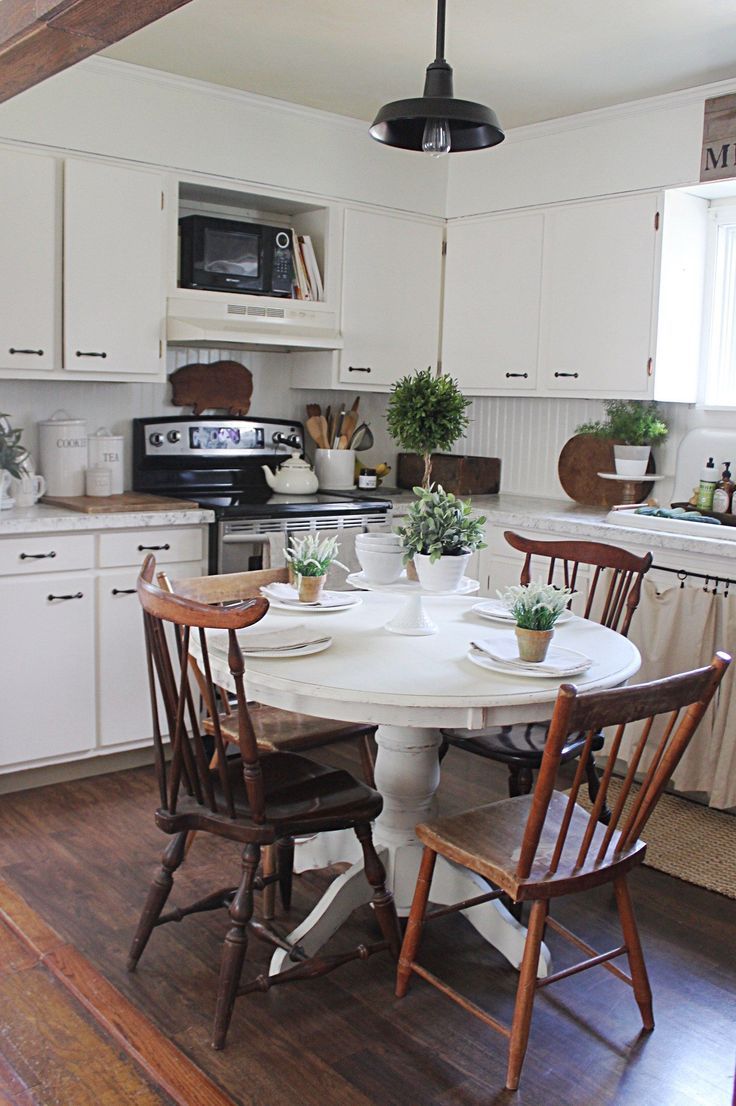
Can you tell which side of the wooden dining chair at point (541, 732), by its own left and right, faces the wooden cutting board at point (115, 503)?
right

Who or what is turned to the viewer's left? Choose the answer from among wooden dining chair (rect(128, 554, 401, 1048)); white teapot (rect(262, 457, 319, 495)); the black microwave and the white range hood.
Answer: the white teapot

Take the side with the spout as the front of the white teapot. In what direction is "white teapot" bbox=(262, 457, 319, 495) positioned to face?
to the viewer's left

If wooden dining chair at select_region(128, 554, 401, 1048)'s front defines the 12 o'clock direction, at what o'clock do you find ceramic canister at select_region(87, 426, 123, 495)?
The ceramic canister is roughly at 10 o'clock from the wooden dining chair.

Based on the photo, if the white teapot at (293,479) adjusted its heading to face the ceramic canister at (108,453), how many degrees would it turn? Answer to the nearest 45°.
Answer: approximately 45° to its left

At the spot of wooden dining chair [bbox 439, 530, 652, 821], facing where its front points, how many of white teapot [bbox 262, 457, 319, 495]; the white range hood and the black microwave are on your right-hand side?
3

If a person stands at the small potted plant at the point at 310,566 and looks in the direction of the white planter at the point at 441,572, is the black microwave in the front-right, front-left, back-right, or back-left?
back-left

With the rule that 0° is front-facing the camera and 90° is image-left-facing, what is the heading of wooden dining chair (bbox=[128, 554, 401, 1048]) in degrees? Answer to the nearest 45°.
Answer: approximately 225°
